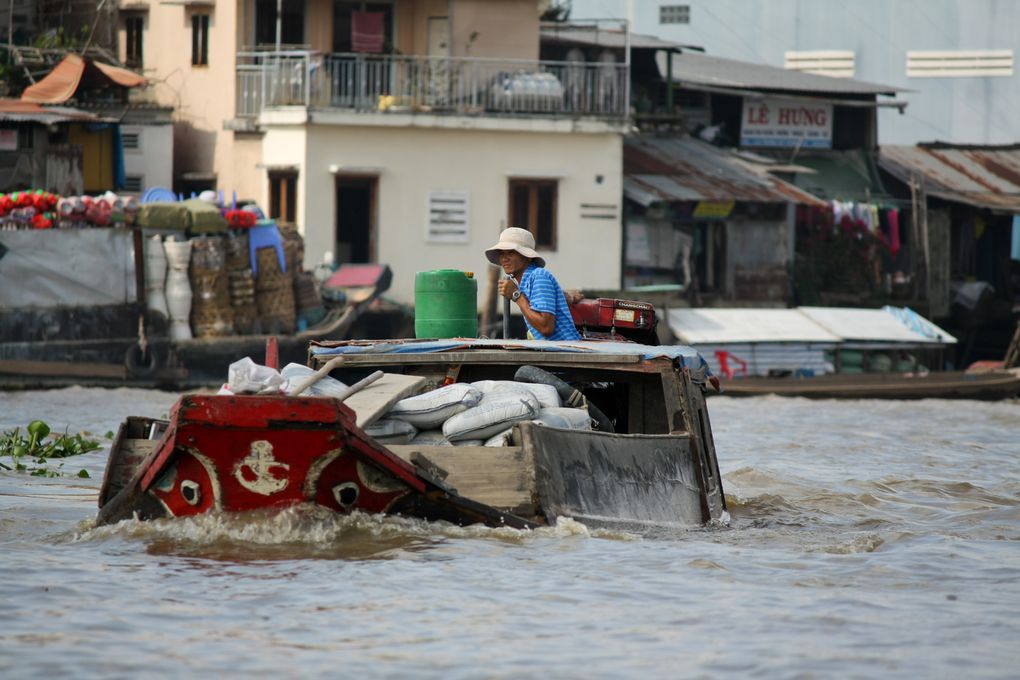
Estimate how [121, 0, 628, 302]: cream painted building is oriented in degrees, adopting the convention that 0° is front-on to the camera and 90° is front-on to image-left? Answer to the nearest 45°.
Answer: approximately 0°

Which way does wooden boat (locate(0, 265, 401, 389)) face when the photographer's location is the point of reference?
facing to the right of the viewer

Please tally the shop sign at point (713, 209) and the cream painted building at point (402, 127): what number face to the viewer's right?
0

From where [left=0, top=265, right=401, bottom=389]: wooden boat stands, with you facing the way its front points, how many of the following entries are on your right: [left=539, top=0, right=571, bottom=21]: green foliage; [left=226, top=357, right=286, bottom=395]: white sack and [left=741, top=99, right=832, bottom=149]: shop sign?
1

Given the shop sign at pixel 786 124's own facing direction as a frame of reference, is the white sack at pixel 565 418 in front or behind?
in front

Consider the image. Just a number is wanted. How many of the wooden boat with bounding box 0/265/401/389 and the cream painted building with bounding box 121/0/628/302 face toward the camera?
1

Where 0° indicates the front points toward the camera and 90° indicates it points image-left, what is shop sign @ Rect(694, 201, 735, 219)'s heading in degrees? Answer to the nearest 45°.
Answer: approximately 0°
